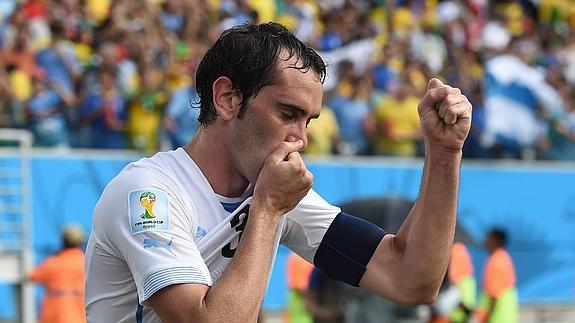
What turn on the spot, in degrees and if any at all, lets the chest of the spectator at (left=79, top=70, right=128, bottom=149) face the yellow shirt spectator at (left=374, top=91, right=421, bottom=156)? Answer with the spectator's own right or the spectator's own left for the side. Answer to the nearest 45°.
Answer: approximately 90° to the spectator's own left

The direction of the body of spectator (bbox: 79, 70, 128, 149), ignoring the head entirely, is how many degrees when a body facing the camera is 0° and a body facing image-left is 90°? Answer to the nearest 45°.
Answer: approximately 0°

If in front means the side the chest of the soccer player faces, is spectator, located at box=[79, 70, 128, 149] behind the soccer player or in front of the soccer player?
behind

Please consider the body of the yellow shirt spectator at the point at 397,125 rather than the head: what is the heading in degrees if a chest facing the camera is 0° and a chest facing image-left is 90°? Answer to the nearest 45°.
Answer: approximately 0°

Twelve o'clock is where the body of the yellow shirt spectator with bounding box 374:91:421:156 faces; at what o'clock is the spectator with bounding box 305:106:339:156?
The spectator is roughly at 2 o'clock from the yellow shirt spectator.

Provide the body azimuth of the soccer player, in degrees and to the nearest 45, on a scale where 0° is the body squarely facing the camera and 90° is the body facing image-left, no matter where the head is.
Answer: approximately 315°

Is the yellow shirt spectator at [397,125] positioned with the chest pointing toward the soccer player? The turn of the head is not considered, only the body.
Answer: yes

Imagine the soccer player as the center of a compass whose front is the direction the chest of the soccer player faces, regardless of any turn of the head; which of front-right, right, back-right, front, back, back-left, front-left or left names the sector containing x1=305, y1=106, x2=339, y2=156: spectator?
back-left

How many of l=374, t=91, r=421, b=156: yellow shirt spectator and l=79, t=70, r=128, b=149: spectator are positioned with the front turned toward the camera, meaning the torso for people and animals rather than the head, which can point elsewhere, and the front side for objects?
2

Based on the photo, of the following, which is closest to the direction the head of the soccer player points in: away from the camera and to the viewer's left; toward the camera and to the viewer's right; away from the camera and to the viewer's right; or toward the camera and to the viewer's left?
toward the camera and to the viewer's right

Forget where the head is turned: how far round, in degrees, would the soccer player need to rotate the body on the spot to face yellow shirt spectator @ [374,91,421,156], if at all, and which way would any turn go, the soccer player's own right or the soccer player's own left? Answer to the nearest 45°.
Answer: approximately 135° to the soccer player's own left
